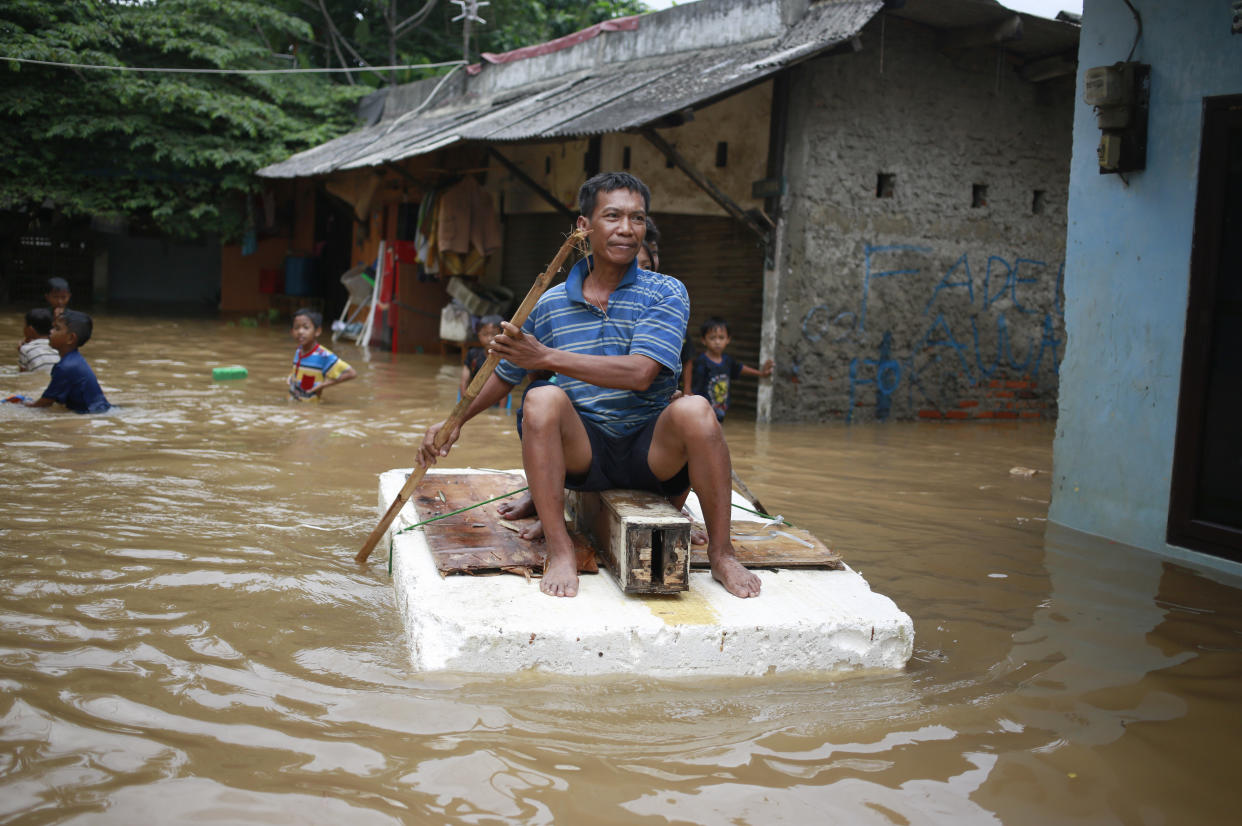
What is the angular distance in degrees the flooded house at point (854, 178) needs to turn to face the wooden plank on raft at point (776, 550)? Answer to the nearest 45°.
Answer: approximately 45° to its left

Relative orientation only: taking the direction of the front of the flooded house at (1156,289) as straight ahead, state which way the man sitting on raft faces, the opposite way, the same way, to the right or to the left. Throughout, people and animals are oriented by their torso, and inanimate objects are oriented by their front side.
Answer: to the left

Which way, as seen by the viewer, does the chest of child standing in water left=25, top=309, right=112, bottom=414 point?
to the viewer's left

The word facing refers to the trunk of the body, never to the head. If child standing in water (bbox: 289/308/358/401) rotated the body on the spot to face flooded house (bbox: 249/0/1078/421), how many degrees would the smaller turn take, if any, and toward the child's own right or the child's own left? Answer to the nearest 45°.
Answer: approximately 135° to the child's own left

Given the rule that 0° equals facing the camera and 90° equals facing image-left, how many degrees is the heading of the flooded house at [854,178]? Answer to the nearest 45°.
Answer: approximately 45°

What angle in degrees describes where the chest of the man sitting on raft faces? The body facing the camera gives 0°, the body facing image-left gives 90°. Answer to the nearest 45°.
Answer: approximately 0°

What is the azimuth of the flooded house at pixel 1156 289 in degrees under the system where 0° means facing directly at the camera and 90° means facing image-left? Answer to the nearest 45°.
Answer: approximately 45°

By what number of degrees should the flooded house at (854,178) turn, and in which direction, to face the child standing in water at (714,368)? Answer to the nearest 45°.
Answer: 0° — it already faces them

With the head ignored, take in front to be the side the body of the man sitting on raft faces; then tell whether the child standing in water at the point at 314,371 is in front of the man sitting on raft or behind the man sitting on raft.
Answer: behind
